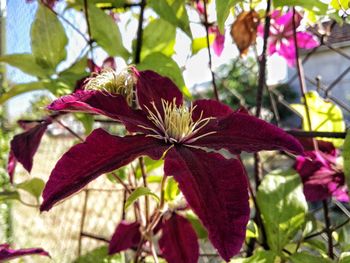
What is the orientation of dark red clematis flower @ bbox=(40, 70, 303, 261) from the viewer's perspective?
toward the camera
